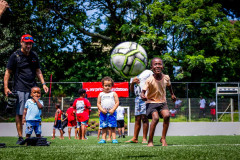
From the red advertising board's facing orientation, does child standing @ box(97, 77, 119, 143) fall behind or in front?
in front

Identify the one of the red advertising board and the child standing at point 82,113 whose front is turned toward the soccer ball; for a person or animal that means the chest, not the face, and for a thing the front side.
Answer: the red advertising board

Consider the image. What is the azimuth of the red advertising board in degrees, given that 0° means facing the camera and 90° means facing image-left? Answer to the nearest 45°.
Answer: approximately 0°

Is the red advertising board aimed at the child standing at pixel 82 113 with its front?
yes

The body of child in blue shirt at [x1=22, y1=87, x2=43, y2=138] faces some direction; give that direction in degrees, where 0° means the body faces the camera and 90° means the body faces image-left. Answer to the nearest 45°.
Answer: approximately 0°

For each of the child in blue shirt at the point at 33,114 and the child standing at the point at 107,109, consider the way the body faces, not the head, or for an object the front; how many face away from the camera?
0

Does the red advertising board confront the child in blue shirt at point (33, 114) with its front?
yes
